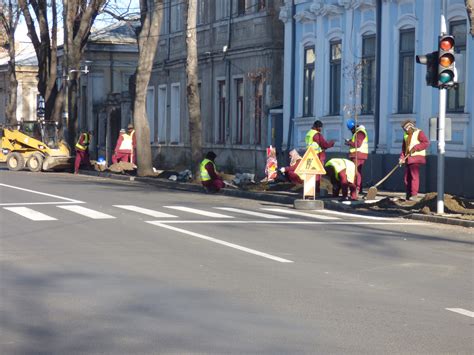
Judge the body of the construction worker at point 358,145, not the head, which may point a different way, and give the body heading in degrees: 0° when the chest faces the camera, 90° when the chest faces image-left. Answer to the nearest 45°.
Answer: approximately 90°

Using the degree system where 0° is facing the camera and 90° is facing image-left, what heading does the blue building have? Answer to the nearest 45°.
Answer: approximately 45°

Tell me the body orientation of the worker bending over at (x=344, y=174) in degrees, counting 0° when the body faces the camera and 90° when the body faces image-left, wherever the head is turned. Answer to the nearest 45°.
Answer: approximately 90°

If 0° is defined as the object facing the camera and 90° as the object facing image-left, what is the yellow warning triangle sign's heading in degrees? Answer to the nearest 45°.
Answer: approximately 0°

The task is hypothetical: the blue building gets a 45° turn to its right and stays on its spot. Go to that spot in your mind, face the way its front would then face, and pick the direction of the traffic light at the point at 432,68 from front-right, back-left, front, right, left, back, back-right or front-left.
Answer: left

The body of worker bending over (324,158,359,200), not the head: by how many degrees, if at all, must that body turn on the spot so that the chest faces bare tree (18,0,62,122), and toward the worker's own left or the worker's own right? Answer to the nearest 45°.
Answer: approximately 45° to the worker's own right

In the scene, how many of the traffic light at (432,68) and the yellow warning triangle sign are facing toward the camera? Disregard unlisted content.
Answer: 1

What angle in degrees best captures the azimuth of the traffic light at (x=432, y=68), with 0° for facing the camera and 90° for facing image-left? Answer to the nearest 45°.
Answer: approximately 90°

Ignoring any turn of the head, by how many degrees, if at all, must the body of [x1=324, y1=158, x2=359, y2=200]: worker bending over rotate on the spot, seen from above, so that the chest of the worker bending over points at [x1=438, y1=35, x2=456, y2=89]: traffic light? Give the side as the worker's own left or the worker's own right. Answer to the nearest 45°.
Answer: approximately 135° to the worker's own left

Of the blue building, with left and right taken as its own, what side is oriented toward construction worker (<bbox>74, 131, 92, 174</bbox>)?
right
